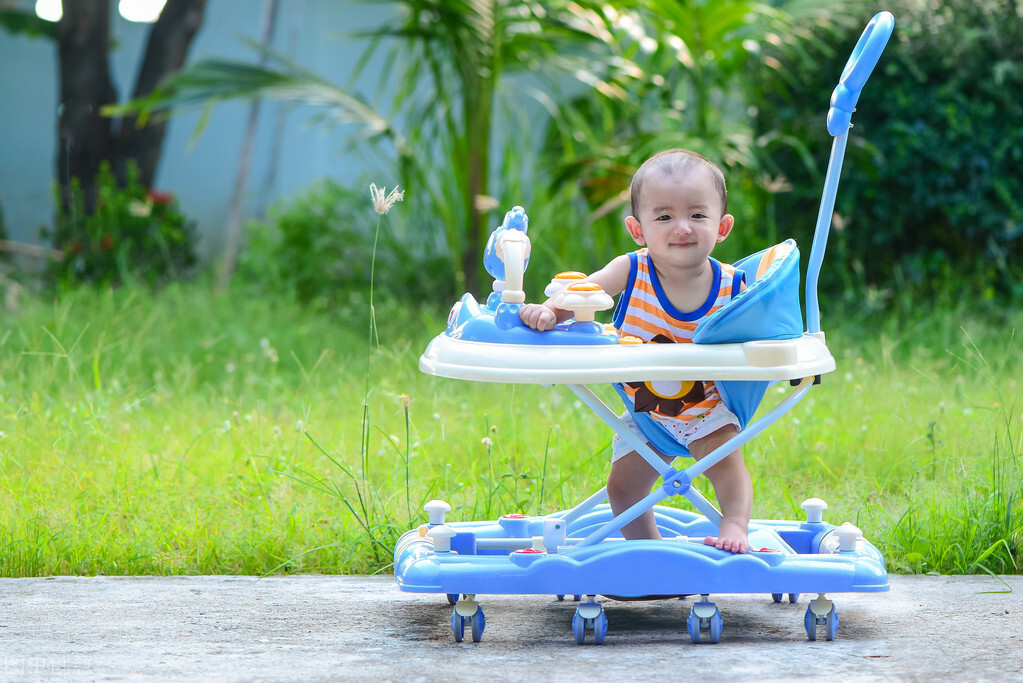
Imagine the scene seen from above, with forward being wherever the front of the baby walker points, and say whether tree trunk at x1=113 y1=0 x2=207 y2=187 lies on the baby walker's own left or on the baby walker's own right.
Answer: on the baby walker's own right

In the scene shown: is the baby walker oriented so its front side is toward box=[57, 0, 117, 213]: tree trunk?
no

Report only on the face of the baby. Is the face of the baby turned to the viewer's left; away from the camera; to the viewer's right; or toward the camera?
toward the camera

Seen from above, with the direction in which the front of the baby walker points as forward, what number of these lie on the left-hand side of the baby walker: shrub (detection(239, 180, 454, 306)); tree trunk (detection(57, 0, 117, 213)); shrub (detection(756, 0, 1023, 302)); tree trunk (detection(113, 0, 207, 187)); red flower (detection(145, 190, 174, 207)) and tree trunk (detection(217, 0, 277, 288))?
0

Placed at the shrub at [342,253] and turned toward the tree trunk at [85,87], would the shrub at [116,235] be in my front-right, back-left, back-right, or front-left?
front-left

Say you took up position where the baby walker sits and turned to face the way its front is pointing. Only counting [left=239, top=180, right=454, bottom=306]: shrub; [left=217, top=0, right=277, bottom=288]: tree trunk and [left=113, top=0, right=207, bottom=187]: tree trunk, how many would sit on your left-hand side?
0

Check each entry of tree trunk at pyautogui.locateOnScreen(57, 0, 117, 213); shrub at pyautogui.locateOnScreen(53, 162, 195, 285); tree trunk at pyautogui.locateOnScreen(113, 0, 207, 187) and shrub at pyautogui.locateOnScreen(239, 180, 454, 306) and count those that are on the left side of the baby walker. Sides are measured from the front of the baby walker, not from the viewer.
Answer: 0

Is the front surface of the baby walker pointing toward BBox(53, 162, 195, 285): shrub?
no

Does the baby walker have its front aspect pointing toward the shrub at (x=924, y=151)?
no

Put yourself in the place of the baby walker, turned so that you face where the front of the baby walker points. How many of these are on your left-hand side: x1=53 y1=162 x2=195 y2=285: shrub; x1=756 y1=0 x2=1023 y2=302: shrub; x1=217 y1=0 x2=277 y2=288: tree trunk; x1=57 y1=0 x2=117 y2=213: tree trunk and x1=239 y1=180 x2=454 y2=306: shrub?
0

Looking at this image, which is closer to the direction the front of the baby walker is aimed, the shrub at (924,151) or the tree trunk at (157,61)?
the tree trunk
